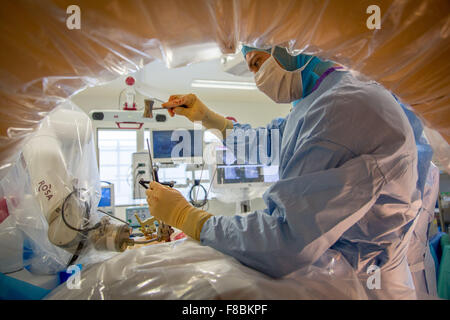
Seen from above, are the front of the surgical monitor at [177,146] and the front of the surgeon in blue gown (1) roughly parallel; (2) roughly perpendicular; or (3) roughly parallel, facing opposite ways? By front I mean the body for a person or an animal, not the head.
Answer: roughly perpendicular

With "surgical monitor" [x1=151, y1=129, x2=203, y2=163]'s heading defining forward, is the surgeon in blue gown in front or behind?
in front

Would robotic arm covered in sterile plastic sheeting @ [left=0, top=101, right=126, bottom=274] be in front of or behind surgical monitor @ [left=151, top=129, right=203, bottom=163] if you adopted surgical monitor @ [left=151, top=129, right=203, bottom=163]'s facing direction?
in front

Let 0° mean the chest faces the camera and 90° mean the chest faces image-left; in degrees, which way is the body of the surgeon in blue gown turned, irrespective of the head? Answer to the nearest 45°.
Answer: approximately 90°

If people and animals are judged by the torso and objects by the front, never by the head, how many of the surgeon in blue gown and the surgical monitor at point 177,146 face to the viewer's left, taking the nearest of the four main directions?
1

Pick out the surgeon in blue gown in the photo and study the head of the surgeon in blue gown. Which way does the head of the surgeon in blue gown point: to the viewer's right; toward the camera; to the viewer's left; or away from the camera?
to the viewer's left

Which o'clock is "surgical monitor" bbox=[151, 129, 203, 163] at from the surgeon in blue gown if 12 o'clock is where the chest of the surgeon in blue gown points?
The surgical monitor is roughly at 2 o'clock from the surgeon in blue gown.

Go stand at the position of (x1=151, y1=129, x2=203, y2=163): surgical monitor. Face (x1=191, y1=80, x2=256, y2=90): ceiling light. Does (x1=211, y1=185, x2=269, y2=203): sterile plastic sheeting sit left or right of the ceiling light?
right

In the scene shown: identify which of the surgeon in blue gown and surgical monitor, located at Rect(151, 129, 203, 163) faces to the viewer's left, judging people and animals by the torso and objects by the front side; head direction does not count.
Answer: the surgeon in blue gown

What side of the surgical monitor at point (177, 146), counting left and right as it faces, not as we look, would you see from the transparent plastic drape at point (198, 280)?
front

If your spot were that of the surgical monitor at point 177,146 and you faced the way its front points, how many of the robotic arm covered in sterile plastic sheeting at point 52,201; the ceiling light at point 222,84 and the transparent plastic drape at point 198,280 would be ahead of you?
2

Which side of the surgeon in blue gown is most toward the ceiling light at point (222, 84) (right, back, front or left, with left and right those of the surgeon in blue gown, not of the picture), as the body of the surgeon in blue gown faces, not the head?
right

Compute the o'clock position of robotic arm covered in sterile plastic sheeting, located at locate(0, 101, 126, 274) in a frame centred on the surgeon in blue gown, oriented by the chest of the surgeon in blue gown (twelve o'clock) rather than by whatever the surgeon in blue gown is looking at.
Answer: The robotic arm covered in sterile plastic sheeting is roughly at 12 o'clock from the surgeon in blue gown.

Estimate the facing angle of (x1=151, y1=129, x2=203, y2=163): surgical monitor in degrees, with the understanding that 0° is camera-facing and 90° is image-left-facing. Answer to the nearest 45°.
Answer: approximately 0°
